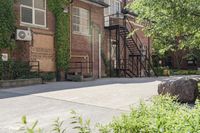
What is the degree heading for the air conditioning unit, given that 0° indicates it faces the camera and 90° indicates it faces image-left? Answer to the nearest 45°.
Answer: approximately 0°

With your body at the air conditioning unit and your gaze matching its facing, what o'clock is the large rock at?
The large rock is roughly at 11 o'clock from the air conditioning unit.

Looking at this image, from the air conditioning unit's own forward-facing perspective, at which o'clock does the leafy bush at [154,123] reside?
The leafy bush is roughly at 12 o'clock from the air conditioning unit.
